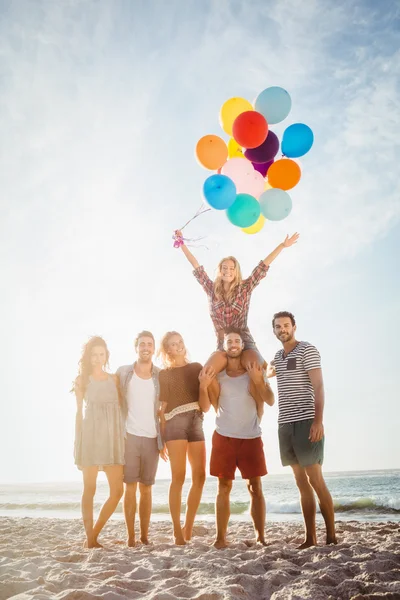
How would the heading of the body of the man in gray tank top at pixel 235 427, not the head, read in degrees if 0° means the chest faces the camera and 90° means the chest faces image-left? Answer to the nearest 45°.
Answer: approximately 0°

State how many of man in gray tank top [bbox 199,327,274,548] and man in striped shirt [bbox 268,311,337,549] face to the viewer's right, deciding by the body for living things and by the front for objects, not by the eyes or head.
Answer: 0

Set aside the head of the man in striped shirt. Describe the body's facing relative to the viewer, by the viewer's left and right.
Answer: facing the viewer and to the left of the viewer
